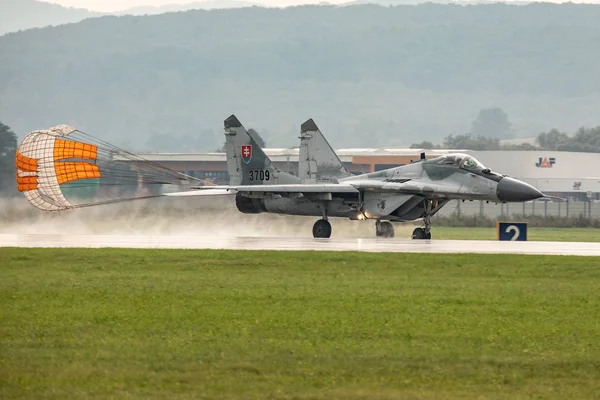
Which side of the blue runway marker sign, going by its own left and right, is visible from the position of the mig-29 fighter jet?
right

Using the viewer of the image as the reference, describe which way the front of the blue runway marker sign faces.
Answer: facing the viewer
